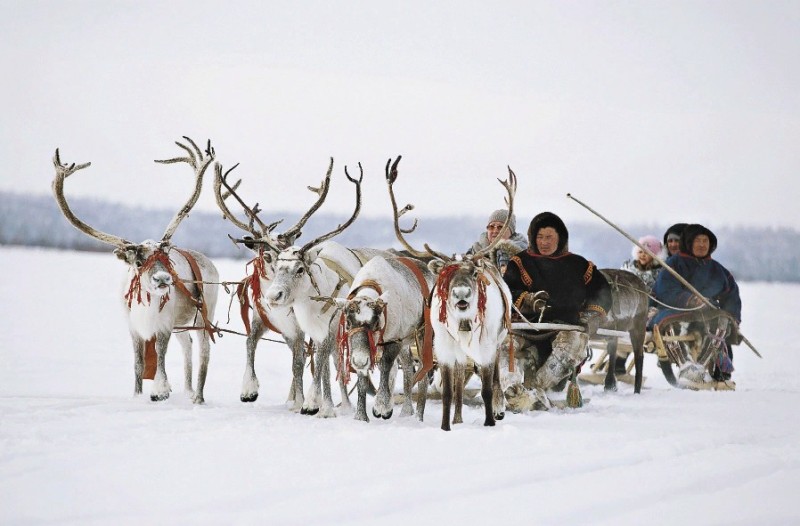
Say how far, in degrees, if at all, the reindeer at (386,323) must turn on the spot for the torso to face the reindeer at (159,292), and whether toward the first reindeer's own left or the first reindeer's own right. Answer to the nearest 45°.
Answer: approximately 90° to the first reindeer's own right

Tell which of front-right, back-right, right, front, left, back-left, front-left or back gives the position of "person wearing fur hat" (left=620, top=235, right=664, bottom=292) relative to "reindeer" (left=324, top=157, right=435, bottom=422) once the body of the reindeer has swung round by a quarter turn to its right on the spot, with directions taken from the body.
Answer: right

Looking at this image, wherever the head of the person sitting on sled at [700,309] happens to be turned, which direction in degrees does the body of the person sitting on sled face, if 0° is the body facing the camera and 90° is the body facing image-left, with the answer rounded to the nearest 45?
approximately 0°

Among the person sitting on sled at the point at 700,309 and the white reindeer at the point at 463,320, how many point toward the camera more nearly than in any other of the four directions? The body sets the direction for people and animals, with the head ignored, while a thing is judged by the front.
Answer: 2

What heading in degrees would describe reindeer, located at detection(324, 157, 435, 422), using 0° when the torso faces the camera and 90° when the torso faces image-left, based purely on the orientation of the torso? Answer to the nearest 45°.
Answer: approximately 45°

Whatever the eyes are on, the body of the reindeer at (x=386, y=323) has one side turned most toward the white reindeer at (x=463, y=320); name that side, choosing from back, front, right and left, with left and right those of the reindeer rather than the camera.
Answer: left

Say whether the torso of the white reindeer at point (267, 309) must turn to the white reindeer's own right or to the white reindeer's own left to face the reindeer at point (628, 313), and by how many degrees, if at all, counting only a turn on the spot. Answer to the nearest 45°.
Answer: approximately 135° to the white reindeer's own left

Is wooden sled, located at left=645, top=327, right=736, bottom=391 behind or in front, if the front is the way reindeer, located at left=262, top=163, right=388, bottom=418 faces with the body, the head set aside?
behind

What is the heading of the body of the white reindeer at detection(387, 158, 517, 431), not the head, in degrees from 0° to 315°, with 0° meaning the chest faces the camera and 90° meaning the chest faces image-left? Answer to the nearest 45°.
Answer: approximately 0°

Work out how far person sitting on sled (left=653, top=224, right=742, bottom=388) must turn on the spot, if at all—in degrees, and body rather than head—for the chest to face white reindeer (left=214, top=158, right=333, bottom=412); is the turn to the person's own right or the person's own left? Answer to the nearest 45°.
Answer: approximately 45° to the person's own right
